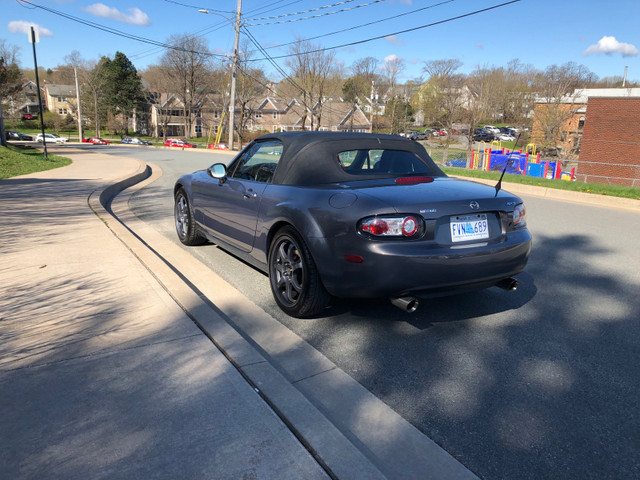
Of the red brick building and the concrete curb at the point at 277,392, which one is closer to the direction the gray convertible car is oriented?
the red brick building

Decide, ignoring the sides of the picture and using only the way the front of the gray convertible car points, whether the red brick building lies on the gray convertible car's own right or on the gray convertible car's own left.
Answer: on the gray convertible car's own right

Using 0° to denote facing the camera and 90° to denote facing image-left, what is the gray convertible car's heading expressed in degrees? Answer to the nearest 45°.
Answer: approximately 135°
